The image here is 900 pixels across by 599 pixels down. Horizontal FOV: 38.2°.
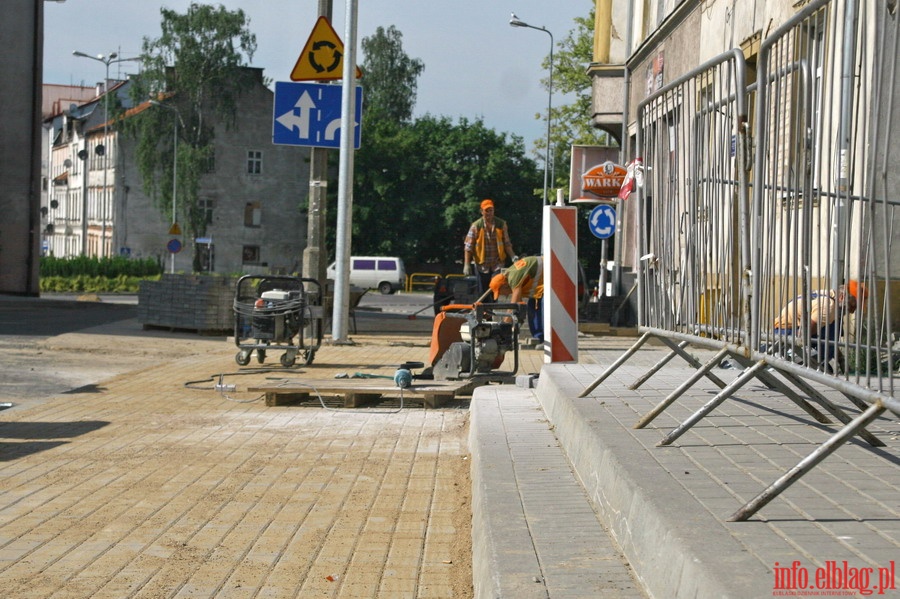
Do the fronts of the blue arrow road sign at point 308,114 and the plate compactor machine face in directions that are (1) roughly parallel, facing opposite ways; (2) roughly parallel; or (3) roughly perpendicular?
roughly perpendicular

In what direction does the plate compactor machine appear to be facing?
to the viewer's left

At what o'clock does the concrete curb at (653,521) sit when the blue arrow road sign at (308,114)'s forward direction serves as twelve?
The concrete curb is roughly at 12 o'clock from the blue arrow road sign.

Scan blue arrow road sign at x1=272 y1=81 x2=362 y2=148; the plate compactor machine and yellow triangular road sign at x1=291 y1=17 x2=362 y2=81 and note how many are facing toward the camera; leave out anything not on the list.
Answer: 2

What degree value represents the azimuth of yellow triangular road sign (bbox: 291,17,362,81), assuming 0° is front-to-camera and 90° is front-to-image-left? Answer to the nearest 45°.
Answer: approximately 0°

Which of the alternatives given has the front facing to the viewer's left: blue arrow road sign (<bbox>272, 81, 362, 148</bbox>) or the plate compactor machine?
the plate compactor machine

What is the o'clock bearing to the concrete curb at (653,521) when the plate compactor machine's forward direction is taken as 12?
The concrete curb is roughly at 9 o'clock from the plate compactor machine.

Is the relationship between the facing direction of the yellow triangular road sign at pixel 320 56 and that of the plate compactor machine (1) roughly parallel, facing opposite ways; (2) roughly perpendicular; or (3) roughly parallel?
roughly perpendicular

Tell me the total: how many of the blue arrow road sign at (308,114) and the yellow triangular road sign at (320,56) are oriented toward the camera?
2

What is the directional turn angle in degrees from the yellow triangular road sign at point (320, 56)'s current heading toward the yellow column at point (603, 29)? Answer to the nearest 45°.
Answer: approximately 135° to its left

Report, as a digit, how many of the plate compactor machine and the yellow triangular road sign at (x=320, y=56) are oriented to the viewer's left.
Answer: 1

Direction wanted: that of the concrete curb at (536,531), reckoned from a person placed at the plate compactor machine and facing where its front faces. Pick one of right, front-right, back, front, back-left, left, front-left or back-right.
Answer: left
